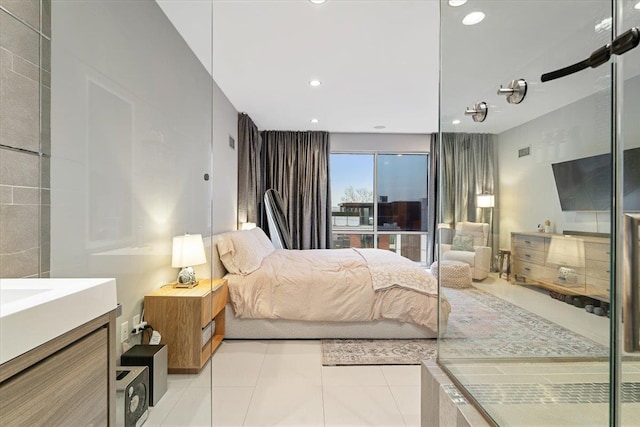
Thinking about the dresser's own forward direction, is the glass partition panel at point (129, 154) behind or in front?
in front

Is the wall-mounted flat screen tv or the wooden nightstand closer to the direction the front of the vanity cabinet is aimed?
the wall-mounted flat screen tv

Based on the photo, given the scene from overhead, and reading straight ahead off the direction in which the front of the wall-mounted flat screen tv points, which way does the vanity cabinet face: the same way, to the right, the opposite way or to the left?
the opposite way

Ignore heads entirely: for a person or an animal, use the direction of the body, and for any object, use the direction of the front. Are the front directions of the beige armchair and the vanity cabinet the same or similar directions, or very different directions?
very different directions

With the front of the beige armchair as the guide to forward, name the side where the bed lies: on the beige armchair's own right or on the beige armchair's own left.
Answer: on the beige armchair's own right

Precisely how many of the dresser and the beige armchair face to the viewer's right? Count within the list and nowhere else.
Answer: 0

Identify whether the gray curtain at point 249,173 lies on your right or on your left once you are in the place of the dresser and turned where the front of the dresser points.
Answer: on your right

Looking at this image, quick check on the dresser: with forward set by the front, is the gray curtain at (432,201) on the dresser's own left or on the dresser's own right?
on the dresser's own right
